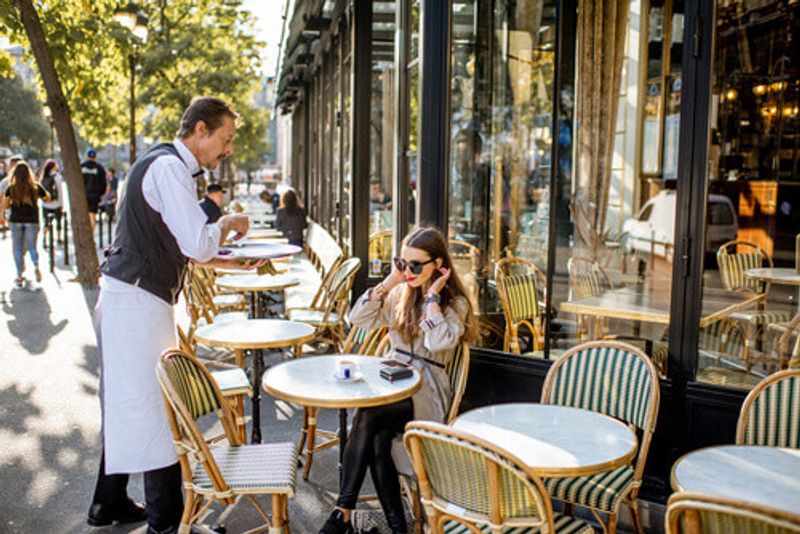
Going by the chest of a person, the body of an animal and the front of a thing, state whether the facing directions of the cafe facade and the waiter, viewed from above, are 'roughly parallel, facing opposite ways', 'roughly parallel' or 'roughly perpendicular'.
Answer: roughly parallel, facing opposite ways

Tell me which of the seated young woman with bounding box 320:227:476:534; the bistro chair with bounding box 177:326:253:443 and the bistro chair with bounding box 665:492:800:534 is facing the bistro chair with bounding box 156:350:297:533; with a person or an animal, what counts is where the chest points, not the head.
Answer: the seated young woman

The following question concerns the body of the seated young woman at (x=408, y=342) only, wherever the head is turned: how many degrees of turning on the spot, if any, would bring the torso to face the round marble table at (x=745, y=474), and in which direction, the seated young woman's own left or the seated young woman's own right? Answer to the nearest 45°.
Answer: approximately 90° to the seated young woman's own left

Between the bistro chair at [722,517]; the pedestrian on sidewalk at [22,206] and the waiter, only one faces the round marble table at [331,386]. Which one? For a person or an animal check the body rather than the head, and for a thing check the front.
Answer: the waiter

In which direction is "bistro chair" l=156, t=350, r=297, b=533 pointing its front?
to the viewer's right

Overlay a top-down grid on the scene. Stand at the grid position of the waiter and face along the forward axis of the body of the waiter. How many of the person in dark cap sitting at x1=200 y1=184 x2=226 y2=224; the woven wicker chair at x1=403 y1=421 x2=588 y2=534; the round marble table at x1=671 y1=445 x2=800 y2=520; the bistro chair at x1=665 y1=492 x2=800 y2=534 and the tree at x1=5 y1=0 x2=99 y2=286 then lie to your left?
2

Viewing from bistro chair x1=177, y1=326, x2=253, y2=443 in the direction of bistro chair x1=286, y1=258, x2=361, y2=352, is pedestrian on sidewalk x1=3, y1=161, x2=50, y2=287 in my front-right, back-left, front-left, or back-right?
front-left

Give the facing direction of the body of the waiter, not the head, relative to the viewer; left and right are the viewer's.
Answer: facing to the right of the viewer

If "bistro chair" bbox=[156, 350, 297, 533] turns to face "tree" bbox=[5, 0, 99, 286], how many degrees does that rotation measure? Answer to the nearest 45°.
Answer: approximately 90° to its left

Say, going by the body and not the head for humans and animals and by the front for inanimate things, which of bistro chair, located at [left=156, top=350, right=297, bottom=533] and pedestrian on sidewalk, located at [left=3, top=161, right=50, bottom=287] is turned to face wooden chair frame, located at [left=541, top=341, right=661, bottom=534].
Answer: the bistro chair

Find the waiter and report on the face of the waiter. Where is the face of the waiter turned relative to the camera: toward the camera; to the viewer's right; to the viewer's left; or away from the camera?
to the viewer's right
